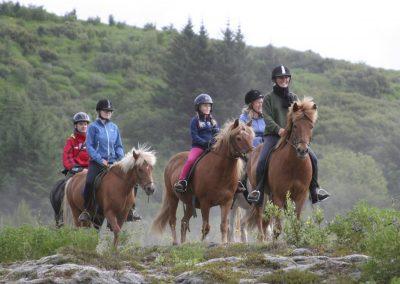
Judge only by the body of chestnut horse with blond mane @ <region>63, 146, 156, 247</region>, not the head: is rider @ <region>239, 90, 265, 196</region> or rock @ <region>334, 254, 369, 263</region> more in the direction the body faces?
the rock

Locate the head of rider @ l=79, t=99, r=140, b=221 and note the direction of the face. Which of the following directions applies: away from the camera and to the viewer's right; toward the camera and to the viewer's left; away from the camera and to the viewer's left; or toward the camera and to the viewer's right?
toward the camera and to the viewer's right

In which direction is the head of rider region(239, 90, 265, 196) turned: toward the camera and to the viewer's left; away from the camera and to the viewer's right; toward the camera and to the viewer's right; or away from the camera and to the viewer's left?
toward the camera and to the viewer's right

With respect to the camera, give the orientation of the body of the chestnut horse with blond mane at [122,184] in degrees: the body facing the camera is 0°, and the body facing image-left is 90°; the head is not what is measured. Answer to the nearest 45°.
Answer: approximately 315°

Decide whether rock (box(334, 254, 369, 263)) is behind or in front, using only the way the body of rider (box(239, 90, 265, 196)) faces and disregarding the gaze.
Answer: in front

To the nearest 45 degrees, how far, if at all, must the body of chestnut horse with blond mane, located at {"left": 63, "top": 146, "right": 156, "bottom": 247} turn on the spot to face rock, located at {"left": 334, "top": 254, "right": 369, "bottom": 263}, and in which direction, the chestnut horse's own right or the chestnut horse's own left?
0° — it already faces it

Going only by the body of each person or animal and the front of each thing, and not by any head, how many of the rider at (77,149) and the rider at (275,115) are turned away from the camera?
0

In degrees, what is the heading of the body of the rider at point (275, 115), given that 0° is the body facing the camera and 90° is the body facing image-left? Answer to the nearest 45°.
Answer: approximately 0°

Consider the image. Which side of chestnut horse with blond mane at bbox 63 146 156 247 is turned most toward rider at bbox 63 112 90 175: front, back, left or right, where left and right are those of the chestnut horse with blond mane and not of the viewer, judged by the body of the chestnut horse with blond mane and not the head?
back

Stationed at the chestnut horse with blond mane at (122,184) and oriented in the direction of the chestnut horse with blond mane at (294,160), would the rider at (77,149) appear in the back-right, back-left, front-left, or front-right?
back-left

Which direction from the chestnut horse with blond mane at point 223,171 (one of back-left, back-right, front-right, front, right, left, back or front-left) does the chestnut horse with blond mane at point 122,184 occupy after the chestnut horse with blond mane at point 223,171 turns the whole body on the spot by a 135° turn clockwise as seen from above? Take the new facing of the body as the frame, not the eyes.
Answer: front

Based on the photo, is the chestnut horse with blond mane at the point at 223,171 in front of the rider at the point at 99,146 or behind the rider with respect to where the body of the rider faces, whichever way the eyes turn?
in front
